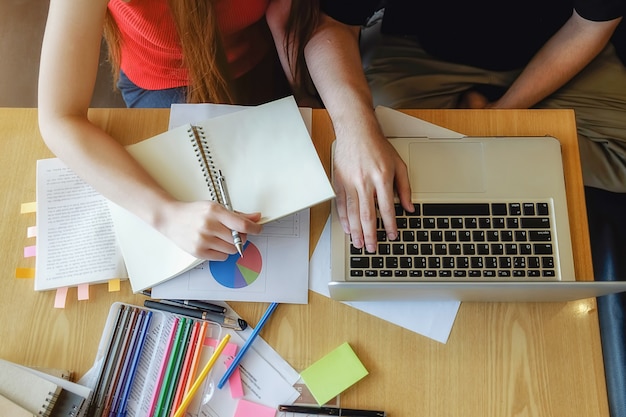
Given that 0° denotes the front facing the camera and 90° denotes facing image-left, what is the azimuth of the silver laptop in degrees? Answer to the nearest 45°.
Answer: approximately 180°

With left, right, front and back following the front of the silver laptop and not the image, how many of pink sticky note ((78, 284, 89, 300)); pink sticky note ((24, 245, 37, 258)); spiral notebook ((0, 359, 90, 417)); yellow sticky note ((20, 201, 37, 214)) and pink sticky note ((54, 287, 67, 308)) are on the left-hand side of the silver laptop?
5

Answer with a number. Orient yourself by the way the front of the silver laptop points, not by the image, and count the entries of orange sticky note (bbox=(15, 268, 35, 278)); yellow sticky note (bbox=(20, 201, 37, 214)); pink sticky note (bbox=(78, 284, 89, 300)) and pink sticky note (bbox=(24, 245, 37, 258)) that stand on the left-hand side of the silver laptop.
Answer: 4

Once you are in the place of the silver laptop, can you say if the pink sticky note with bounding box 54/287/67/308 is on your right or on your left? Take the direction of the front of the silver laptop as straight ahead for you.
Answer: on your left

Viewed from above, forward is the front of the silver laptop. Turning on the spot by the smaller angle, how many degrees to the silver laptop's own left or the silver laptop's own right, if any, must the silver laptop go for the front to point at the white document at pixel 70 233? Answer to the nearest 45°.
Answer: approximately 90° to the silver laptop's own left

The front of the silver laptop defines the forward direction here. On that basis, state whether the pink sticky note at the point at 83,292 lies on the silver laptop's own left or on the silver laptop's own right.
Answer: on the silver laptop's own left

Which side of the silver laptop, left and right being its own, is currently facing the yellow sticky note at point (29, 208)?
left

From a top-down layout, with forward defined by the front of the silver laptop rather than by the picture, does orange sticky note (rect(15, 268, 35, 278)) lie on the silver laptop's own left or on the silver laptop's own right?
on the silver laptop's own left
